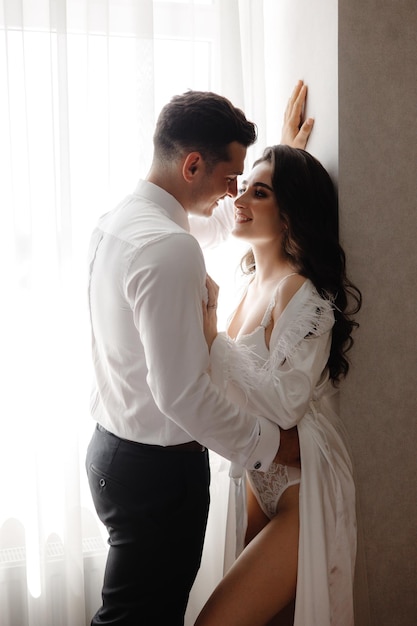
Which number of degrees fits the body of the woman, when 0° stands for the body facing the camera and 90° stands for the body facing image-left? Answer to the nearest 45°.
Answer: approximately 45°

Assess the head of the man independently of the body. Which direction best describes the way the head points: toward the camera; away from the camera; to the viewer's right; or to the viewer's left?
to the viewer's right

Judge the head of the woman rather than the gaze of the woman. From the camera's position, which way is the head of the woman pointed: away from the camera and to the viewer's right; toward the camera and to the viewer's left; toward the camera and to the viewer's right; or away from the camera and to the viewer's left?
toward the camera and to the viewer's left
